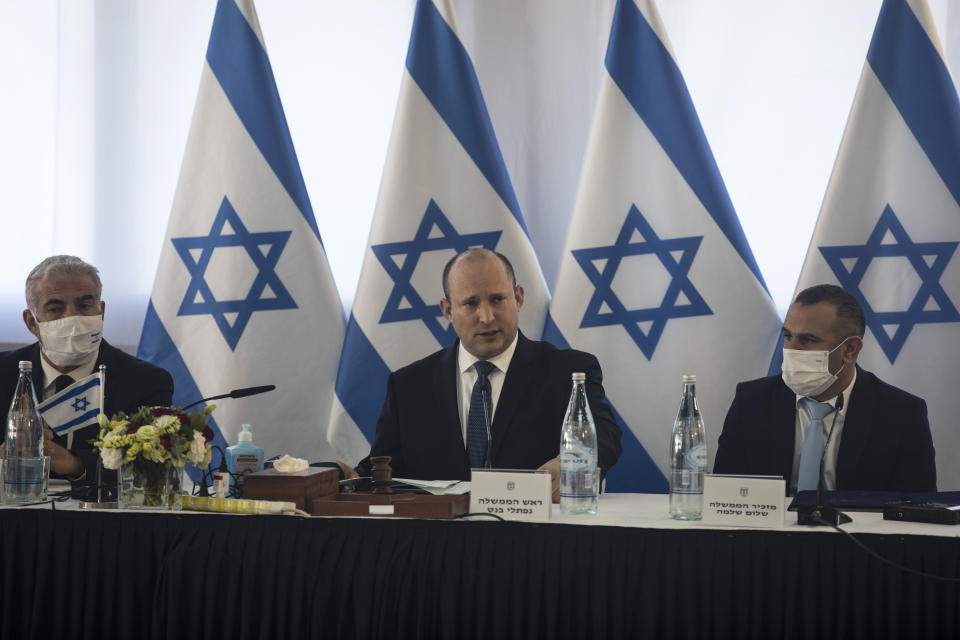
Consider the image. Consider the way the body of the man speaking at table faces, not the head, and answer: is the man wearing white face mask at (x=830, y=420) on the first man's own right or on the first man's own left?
on the first man's own left

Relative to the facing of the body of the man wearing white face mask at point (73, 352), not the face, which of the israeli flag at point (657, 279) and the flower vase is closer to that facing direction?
the flower vase

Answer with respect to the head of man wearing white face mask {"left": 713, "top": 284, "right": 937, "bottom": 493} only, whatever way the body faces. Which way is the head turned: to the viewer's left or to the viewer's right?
to the viewer's left

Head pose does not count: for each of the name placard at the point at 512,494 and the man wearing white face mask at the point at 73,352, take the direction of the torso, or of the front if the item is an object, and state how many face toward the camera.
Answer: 2

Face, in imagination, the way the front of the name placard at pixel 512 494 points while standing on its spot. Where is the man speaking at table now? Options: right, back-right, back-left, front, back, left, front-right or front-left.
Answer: back

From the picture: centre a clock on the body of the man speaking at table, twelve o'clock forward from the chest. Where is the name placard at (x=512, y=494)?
The name placard is roughly at 12 o'clock from the man speaking at table.

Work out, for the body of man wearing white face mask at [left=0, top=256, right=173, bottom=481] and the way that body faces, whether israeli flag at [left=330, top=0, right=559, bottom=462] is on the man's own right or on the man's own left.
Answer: on the man's own left
